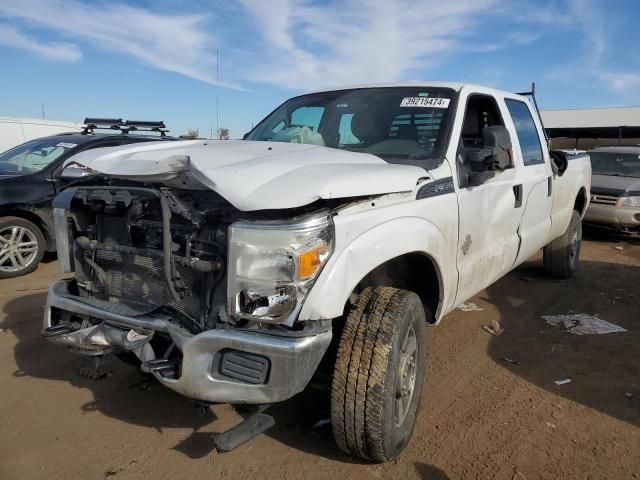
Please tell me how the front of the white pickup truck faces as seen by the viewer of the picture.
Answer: facing the viewer and to the left of the viewer

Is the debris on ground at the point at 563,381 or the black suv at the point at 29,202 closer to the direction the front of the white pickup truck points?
the black suv

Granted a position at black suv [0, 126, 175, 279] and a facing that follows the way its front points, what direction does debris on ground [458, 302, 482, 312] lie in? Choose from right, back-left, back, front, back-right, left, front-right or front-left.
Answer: left

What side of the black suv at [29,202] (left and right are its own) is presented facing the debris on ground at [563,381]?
left

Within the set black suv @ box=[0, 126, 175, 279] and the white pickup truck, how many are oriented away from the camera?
0

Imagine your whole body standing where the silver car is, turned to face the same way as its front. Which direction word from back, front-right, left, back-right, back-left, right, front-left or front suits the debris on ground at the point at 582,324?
front-left

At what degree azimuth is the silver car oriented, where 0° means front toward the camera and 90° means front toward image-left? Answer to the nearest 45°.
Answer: approximately 45°
